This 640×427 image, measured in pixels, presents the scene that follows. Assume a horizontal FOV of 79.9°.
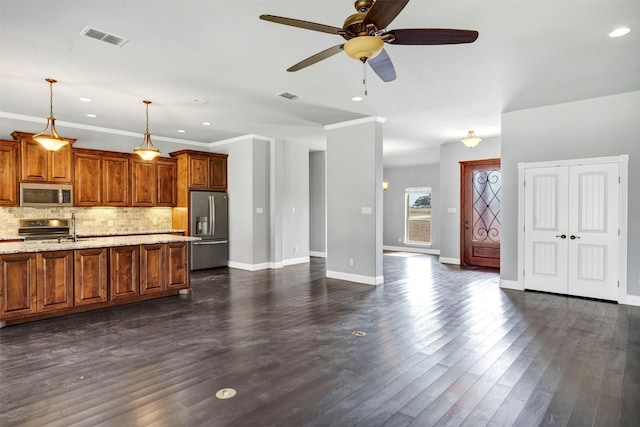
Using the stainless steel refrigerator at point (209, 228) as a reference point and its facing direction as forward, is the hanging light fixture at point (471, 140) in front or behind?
in front

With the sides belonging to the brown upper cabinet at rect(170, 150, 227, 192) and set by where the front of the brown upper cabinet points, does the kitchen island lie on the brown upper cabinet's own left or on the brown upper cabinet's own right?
on the brown upper cabinet's own right

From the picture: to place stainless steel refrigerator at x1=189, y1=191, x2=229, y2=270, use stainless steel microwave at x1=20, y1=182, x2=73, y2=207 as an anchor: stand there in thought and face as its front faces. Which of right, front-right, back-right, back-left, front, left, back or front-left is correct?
left

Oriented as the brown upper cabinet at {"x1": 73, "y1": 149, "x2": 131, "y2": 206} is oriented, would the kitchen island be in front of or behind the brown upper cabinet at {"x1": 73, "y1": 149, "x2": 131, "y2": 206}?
in front

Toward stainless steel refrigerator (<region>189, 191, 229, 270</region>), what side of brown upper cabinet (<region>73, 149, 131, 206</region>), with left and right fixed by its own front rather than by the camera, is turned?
left

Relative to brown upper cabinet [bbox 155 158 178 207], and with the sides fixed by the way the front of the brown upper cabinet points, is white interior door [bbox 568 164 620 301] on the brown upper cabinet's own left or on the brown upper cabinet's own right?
on the brown upper cabinet's own left

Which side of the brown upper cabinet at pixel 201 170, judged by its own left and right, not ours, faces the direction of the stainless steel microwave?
right

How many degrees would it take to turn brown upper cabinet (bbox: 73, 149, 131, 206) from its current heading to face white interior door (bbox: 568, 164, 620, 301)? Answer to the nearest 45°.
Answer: approximately 45° to its left

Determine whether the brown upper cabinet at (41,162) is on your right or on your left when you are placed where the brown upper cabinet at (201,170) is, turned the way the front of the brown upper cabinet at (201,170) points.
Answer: on your right

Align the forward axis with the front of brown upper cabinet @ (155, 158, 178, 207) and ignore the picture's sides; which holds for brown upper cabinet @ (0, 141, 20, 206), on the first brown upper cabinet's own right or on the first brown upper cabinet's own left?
on the first brown upper cabinet's own right
